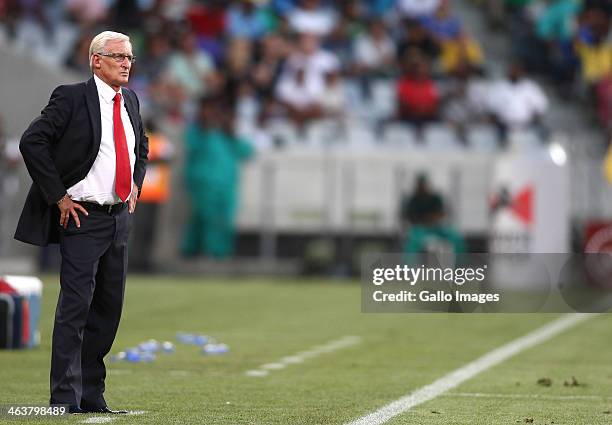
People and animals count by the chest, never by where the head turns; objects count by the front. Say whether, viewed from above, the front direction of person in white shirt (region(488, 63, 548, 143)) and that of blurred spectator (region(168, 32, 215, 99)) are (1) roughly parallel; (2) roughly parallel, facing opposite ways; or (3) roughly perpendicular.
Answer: roughly parallel

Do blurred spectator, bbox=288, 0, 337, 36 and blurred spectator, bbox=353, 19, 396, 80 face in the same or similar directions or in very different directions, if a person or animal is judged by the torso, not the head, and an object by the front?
same or similar directions

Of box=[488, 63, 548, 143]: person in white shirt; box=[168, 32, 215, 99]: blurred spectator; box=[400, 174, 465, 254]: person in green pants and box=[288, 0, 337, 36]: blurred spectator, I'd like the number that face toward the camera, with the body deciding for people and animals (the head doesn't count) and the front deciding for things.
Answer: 4

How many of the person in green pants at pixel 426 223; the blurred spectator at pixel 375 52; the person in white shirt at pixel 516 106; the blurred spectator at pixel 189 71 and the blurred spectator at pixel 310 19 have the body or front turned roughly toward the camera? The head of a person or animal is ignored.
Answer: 5

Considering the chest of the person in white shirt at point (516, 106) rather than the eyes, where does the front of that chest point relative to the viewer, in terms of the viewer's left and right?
facing the viewer

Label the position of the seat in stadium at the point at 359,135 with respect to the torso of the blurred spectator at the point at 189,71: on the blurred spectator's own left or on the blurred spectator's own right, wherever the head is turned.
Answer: on the blurred spectator's own left

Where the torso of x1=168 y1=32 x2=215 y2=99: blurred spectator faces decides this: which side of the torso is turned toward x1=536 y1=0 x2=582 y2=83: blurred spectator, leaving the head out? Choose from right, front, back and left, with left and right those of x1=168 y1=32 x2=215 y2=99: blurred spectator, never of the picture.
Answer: left

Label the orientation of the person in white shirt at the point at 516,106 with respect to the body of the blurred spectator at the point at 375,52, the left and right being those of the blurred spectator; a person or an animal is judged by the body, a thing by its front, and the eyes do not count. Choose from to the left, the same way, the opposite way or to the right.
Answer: the same way

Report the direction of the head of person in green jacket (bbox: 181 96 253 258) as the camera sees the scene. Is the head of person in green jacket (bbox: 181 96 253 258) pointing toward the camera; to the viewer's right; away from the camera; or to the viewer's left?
toward the camera

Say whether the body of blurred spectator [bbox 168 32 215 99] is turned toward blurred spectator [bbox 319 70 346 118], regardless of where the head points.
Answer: no

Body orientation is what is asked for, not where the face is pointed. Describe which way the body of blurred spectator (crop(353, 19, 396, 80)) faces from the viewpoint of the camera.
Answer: toward the camera

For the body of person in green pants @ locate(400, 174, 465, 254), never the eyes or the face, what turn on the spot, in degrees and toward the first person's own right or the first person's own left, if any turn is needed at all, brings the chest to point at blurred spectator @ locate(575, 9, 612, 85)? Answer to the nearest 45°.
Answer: approximately 135° to the first person's own left

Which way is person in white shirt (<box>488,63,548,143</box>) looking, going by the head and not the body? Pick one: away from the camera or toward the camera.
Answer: toward the camera
